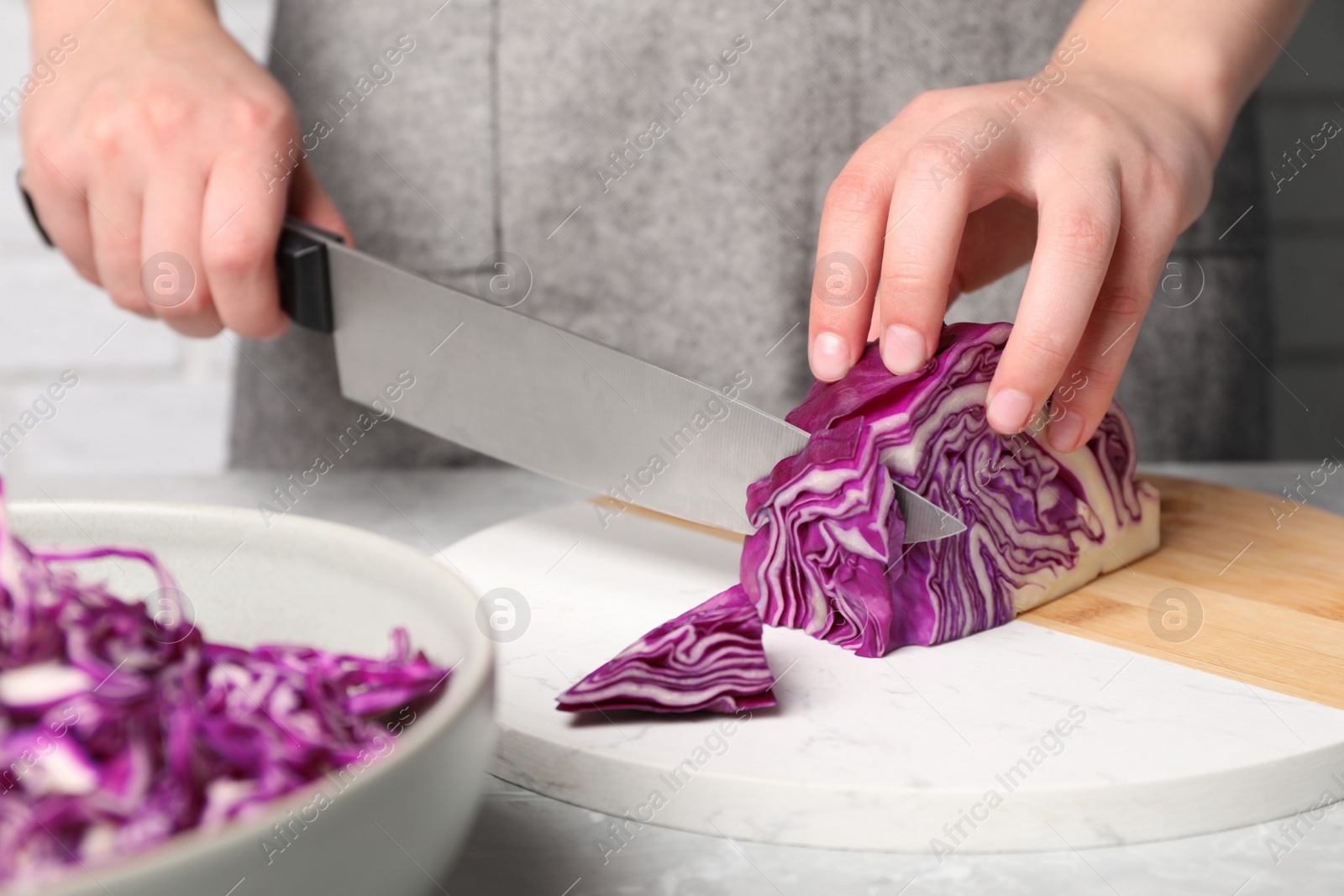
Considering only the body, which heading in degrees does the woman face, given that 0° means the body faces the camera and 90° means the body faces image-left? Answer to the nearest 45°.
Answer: approximately 0°

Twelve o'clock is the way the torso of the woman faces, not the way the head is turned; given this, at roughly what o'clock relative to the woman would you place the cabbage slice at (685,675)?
The cabbage slice is roughly at 12 o'clock from the woman.

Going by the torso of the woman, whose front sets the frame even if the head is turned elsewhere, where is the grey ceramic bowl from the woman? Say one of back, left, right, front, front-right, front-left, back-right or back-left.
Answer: front

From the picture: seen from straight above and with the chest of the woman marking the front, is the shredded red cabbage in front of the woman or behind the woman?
in front
